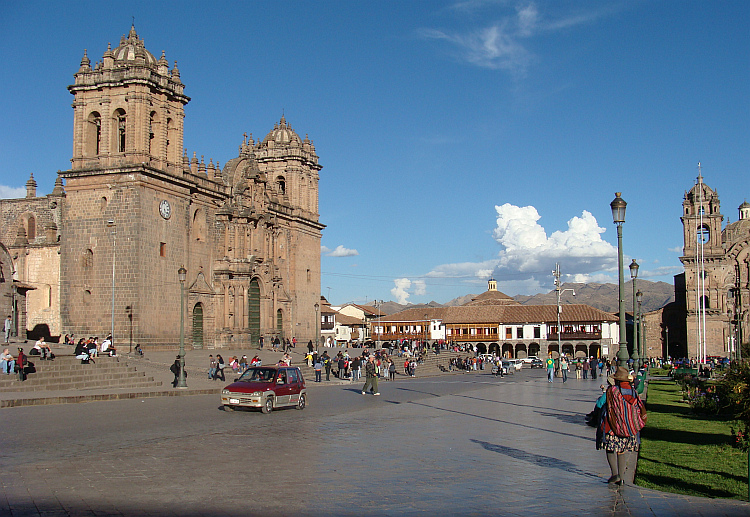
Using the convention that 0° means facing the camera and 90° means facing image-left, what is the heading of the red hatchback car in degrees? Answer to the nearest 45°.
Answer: approximately 45°

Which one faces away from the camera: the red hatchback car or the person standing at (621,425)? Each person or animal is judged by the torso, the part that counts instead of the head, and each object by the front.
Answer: the person standing

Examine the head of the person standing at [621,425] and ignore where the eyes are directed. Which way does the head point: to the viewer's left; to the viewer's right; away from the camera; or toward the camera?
away from the camera

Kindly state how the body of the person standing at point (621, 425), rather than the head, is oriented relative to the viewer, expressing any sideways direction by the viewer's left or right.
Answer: facing away from the viewer

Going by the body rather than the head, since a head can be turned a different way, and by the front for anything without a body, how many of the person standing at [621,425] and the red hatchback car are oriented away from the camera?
1

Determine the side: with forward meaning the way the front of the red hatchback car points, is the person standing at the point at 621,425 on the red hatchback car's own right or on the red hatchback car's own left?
on the red hatchback car's own left

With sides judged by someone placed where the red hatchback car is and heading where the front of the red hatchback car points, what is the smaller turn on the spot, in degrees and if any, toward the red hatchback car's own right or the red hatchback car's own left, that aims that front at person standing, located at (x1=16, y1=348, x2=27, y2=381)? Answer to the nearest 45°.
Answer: approximately 90° to the red hatchback car's own right

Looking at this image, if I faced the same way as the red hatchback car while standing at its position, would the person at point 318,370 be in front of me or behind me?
behind

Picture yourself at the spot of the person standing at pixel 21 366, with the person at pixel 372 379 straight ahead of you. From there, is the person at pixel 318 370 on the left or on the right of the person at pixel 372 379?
left

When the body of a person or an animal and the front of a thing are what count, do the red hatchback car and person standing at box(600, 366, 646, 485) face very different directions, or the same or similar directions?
very different directions
